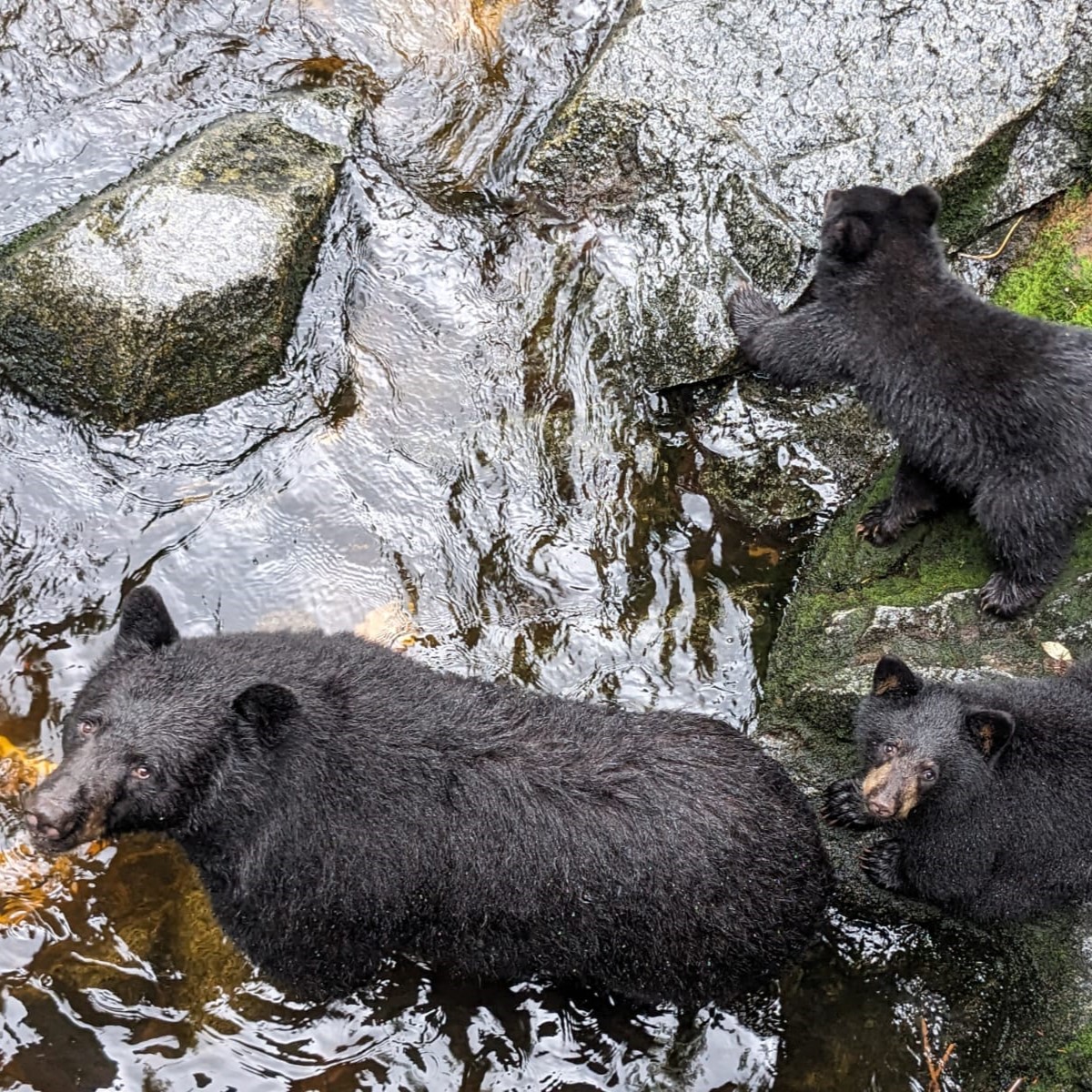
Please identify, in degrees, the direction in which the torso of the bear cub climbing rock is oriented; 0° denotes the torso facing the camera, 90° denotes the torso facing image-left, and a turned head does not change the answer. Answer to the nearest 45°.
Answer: approximately 135°

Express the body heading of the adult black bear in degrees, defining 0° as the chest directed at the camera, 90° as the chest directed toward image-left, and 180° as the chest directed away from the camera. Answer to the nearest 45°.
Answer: approximately 90°

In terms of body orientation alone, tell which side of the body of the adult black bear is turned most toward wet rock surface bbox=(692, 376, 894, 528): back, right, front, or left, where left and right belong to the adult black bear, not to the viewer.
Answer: right

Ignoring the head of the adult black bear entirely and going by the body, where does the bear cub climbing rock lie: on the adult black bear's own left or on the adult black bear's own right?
on the adult black bear's own right

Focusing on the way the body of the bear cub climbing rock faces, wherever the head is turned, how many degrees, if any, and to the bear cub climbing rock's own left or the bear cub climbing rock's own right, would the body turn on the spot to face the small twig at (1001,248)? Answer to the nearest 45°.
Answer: approximately 45° to the bear cub climbing rock's own right

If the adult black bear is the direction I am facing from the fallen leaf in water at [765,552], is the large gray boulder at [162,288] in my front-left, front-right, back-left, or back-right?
front-right

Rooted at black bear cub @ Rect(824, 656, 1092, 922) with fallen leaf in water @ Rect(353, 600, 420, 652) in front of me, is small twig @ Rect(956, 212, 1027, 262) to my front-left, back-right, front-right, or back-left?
front-right

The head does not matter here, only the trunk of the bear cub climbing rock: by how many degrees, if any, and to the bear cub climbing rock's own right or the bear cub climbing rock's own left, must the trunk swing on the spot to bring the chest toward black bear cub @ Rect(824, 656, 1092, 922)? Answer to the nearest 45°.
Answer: approximately 180°

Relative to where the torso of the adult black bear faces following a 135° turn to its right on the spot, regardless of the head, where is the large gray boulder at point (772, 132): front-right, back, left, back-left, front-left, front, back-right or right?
front-left

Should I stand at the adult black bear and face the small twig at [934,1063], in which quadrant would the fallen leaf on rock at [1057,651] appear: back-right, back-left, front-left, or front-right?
front-left
